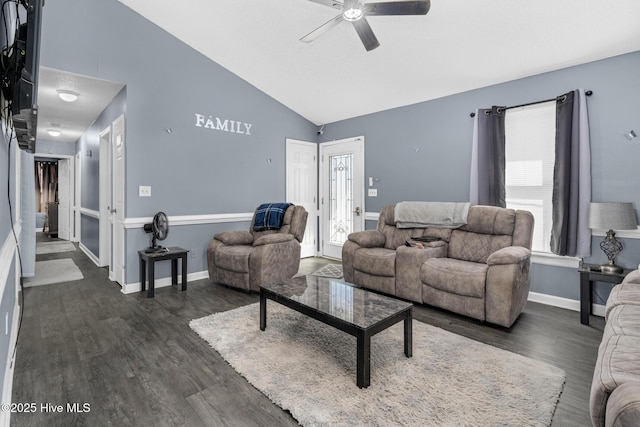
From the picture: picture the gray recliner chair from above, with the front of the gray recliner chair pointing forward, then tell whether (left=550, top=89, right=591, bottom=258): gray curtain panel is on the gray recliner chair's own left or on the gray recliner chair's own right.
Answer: on the gray recliner chair's own left

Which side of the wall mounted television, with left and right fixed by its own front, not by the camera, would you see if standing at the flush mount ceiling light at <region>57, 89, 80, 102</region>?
left

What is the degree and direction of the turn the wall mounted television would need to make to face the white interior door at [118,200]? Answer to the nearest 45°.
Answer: approximately 90° to its left

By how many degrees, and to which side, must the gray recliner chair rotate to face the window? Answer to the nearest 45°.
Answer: approximately 135° to its left

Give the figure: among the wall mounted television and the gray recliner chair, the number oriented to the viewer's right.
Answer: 1

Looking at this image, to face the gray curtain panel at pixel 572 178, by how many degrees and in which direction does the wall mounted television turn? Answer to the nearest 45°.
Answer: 0° — it already faces it

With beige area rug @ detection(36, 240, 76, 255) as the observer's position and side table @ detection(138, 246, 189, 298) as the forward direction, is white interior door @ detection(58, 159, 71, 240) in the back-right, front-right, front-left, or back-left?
back-left

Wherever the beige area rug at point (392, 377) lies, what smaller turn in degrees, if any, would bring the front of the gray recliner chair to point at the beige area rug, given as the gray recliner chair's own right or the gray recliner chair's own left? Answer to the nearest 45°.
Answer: approximately 45° to the gray recliner chair's own left

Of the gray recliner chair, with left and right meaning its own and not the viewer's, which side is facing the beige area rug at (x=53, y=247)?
right

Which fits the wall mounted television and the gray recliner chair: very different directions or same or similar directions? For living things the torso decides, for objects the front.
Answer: very different directions

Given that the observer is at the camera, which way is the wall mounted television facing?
facing to the right of the viewer

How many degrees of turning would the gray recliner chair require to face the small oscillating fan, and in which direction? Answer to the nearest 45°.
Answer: approximately 45° to its right
